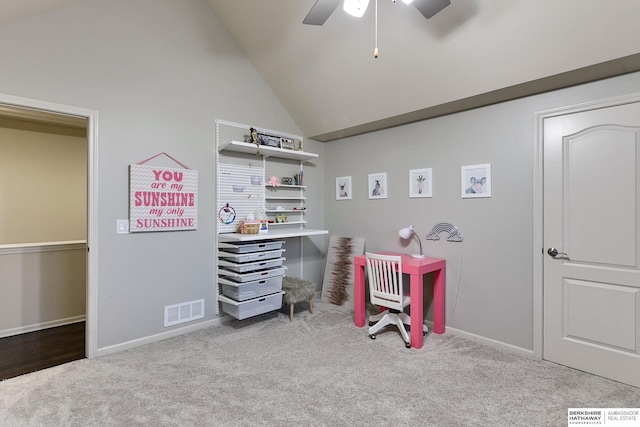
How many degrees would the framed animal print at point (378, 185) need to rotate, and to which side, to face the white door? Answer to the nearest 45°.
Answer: approximately 90° to its left

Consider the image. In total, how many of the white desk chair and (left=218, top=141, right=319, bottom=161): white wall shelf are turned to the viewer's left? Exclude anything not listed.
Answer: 0

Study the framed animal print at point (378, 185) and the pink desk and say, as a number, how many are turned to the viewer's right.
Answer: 0

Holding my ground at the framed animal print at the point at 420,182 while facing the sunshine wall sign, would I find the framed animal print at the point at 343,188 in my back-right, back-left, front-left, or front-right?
front-right

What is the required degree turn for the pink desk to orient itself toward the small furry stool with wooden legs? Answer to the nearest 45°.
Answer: approximately 45° to its right

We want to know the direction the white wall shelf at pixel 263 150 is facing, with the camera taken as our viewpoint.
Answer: facing the viewer and to the right of the viewer

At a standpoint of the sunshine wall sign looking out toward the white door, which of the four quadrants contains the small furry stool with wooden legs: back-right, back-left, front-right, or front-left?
front-left

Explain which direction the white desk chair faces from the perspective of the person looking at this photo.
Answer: facing away from the viewer and to the right of the viewer

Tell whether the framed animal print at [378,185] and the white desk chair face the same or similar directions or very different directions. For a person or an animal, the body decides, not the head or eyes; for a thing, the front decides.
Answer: very different directions

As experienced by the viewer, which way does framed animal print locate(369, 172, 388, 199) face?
facing the viewer and to the left of the viewer
